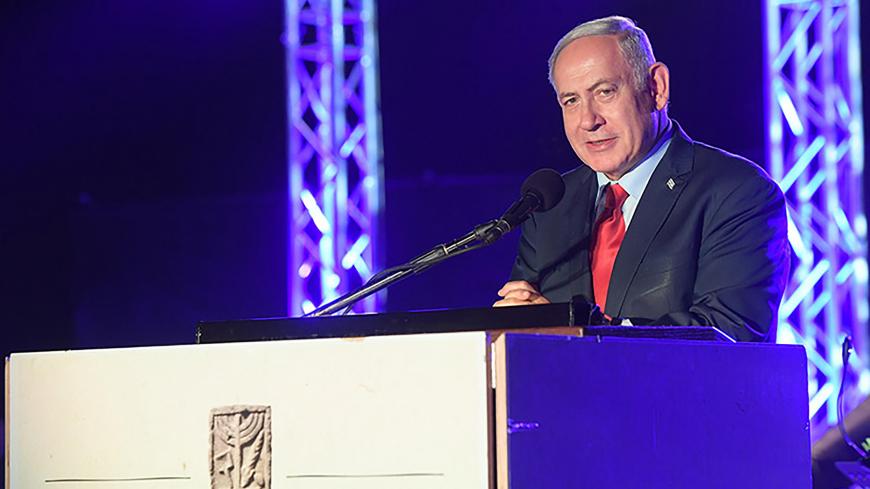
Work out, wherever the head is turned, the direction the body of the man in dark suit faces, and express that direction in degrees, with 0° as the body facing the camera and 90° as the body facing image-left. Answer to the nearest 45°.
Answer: approximately 45°

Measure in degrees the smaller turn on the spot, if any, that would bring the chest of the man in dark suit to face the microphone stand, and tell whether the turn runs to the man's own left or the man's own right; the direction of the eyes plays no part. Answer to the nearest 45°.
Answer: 0° — they already face it

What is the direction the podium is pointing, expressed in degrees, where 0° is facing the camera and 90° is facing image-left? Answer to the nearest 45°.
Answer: approximately 45°

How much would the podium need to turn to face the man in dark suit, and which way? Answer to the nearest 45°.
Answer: approximately 180°
